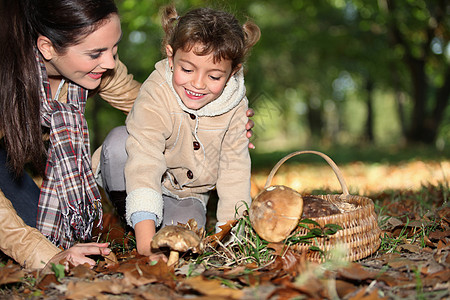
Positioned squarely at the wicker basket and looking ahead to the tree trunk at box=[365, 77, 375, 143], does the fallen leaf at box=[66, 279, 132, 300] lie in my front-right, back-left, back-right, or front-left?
back-left

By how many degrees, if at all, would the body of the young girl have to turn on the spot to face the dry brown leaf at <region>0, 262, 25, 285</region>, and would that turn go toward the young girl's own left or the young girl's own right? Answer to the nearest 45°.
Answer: approximately 45° to the young girl's own right

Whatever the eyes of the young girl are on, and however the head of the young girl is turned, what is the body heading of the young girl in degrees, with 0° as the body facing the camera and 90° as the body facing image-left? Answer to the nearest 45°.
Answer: approximately 0°

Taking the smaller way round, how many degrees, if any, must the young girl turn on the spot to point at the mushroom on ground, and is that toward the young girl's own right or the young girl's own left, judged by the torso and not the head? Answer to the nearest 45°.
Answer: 0° — they already face it

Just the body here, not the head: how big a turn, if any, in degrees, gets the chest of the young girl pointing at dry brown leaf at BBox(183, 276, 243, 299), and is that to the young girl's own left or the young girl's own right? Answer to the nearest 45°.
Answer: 0° — they already face it

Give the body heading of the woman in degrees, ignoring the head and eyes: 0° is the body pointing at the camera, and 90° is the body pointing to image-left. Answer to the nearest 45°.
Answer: approximately 315°

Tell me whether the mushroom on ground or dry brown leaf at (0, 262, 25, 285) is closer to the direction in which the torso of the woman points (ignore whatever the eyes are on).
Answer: the mushroom on ground
